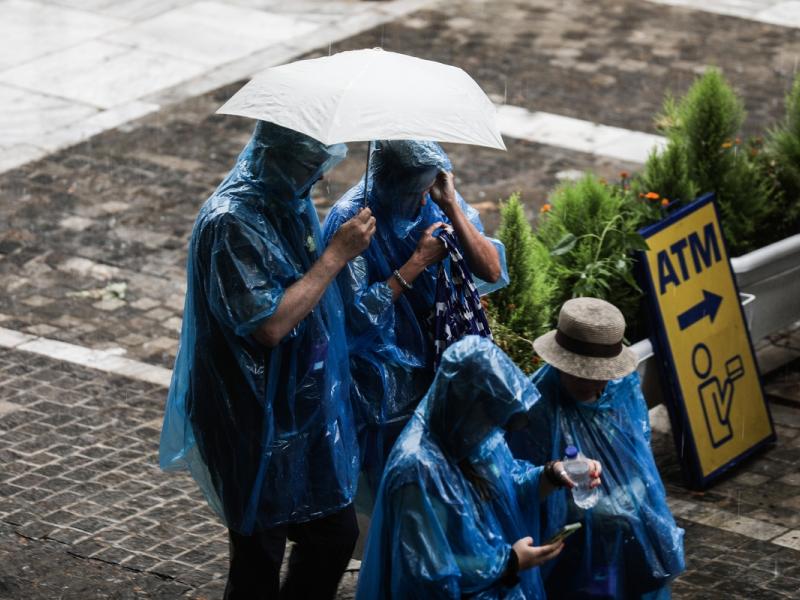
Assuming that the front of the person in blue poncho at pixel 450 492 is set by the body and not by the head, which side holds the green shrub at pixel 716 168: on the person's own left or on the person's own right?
on the person's own left

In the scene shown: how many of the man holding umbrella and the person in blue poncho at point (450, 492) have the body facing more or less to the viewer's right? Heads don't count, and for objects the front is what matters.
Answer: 2

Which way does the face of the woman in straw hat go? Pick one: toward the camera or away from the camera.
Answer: toward the camera

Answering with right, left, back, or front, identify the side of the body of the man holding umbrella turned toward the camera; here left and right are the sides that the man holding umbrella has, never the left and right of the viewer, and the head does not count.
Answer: right

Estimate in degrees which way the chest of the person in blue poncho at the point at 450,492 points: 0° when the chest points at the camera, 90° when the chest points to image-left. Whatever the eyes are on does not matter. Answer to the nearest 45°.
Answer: approximately 270°

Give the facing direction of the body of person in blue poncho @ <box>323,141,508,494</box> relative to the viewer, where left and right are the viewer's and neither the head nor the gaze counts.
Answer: facing the viewer and to the right of the viewer

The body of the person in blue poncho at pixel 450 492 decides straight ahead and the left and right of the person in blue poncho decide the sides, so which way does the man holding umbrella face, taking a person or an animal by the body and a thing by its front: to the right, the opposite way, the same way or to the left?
the same way

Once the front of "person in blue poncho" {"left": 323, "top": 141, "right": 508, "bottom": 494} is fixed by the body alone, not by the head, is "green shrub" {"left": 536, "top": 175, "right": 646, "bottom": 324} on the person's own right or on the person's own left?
on the person's own left

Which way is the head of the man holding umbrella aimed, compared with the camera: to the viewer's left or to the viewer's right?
to the viewer's right

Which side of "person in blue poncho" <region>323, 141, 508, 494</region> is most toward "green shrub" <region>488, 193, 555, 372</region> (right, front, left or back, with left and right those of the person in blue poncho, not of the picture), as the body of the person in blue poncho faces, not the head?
left

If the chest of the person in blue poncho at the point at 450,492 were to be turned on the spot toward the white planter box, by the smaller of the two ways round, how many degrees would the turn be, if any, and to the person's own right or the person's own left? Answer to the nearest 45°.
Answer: approximately 45° to the person's own left

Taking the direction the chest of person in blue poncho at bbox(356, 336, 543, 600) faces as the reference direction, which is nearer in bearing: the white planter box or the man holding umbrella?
the white planter box
